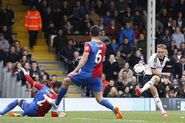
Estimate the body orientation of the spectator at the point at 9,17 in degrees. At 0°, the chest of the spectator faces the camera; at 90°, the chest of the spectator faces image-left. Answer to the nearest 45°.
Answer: approximately 0°

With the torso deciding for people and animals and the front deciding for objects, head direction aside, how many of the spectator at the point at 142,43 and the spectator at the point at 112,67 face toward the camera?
2

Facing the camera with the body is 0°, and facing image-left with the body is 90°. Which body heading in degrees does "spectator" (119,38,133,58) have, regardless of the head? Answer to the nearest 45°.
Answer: approximately 0°

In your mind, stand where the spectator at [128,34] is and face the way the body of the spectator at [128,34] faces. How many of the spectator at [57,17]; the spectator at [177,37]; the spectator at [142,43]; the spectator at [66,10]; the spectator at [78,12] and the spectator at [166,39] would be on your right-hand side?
3

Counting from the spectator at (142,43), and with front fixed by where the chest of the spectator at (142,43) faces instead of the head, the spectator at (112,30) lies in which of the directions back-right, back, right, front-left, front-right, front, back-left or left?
right
